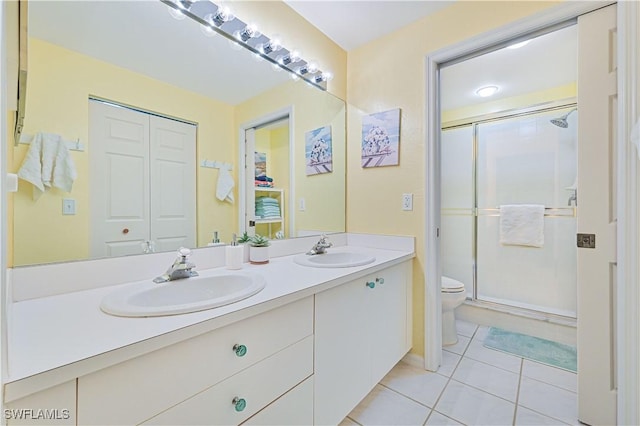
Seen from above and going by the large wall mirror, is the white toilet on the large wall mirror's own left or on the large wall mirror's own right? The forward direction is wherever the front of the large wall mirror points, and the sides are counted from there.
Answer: on the large wall mirror's own left

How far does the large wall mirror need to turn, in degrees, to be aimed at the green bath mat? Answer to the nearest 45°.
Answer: approximately 45° to its left

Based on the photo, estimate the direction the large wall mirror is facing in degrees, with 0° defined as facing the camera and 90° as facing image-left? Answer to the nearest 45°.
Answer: approximately 315°

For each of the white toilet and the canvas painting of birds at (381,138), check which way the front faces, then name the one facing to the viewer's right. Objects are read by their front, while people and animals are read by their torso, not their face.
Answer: the white toilet

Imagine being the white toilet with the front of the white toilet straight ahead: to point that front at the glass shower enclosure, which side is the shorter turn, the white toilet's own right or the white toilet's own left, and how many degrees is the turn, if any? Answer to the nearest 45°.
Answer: approximately 45° to the white toilet's own left

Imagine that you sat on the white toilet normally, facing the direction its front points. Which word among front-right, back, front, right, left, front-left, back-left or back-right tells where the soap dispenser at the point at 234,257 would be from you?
back-right

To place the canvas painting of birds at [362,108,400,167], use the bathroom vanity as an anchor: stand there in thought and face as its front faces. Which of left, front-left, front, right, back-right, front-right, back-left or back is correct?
left

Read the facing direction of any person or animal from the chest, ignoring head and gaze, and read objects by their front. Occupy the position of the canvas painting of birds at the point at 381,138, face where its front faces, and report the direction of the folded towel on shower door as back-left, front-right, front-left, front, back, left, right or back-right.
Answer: back

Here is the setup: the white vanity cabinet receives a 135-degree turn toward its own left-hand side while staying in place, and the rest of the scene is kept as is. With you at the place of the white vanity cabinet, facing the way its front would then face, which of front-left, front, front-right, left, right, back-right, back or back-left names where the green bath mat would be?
front-right

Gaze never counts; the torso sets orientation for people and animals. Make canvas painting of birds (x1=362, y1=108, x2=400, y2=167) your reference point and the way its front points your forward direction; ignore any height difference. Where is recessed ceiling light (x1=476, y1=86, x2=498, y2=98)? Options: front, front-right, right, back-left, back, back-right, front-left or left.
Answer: back

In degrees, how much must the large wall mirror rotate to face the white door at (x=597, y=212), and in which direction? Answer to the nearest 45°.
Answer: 0° — it already faces it

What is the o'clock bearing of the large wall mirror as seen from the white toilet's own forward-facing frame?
The large wall mirror is roughly at 4 o'clock from the white toilet.

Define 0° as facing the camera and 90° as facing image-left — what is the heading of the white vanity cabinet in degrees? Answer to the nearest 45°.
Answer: approximately 315°
